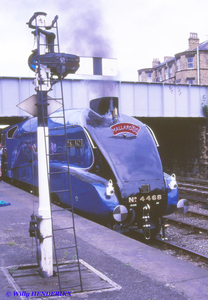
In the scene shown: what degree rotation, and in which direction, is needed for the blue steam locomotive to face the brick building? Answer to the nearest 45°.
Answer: approximately 135° to its left

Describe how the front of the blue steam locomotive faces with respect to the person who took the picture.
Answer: facing the viewer and to the right of the viewer
